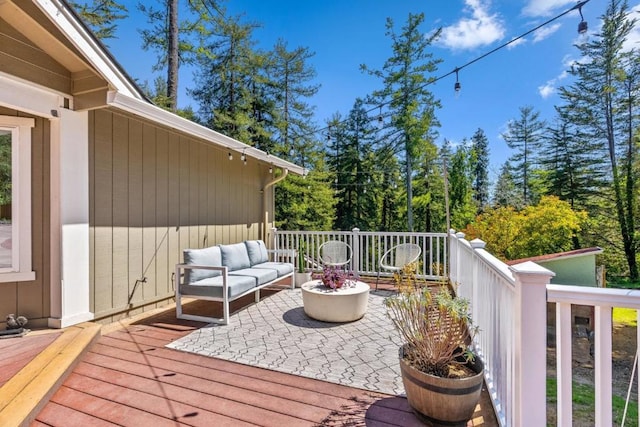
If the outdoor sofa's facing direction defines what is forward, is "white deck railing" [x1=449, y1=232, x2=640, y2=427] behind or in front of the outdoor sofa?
in front

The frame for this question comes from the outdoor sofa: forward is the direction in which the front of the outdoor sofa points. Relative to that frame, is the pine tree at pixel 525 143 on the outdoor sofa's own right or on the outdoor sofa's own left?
on the outdoor sofa's own left

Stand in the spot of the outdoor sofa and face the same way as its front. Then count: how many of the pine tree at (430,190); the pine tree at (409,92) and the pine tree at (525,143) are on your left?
3

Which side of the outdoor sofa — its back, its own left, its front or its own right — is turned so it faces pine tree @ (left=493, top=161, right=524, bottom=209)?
left

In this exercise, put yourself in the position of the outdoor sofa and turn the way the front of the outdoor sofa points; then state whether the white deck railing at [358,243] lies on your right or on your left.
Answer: on your left

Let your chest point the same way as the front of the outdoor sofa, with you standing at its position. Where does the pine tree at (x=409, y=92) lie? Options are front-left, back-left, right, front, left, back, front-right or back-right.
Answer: left

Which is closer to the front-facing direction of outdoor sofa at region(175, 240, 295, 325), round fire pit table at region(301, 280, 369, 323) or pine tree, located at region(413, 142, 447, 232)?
the round fire pit table

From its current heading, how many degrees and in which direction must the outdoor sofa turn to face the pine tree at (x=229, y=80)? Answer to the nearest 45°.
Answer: approximately 135° to its left

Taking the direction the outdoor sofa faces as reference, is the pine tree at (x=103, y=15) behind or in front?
behind

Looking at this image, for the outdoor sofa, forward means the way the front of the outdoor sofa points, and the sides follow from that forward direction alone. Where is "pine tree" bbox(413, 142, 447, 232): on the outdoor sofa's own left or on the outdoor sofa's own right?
on the outdoor sofa's own left

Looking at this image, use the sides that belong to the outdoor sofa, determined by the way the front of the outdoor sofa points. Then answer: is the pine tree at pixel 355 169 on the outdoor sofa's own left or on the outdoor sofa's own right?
on the outdoor sofa's own left

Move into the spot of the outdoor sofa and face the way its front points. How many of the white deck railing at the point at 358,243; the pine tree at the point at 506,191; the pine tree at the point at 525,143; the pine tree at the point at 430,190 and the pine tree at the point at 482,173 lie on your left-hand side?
5

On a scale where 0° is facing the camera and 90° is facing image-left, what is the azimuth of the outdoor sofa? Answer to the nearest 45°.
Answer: approximately 315°

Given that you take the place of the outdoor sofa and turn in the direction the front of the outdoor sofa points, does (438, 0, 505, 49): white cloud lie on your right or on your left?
on your left

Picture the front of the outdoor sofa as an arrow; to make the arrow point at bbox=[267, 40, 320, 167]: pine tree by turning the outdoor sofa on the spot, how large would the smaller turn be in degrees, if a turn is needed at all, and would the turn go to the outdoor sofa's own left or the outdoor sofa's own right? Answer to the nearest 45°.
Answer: approximately 135° to the outdoor sofa's own left

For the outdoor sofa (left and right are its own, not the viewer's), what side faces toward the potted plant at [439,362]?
front
